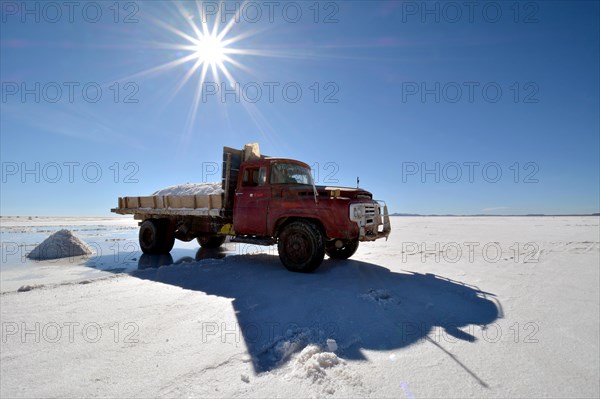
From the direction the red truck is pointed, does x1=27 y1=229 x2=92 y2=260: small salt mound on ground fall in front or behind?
behind

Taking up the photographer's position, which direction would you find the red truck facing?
facing the viewer and to the right of the viewer

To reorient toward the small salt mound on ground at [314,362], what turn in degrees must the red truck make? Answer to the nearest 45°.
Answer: approximately 45° to its right
